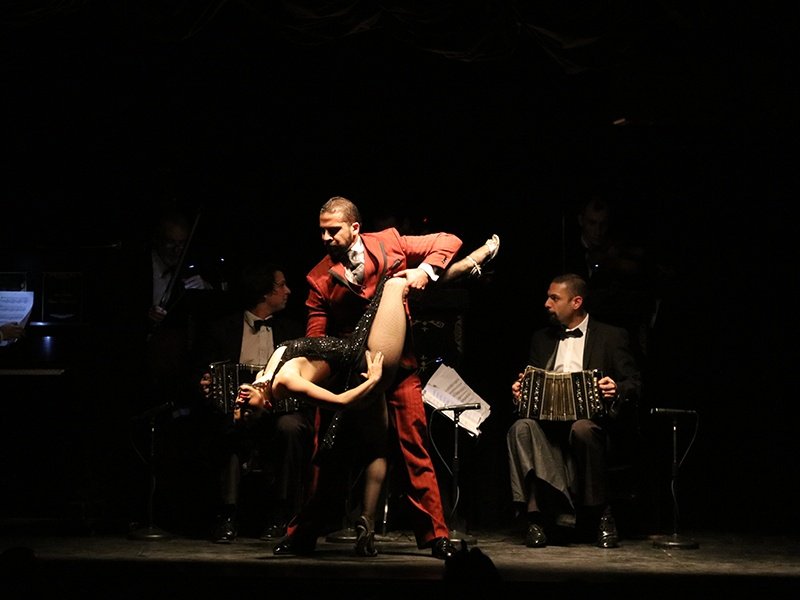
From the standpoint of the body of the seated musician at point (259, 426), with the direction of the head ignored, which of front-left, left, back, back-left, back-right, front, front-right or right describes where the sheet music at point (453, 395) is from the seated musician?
left

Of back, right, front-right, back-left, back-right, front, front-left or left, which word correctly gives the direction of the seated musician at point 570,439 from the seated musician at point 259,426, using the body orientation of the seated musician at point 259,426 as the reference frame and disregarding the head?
left

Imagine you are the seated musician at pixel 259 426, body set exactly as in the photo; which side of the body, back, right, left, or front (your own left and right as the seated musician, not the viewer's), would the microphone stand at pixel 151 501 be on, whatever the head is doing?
right

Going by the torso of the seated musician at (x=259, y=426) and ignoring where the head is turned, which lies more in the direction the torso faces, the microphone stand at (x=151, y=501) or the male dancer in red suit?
the male dancer in red suit

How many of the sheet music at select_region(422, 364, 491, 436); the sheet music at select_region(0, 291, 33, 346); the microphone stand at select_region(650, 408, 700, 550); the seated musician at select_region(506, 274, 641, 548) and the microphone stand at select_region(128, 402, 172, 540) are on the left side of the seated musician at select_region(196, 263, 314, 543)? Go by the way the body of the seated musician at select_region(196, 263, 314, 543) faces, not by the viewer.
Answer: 3

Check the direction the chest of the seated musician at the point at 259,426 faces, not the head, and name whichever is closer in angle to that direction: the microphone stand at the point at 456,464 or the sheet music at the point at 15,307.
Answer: the microphone stand

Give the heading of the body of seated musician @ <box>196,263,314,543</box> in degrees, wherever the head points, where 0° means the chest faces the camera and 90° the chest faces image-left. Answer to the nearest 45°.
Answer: approximately 0°

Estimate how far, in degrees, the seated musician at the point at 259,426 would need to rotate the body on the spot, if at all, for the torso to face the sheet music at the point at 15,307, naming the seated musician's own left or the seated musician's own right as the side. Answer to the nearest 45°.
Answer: approximately 135° to the seated musician's own right
